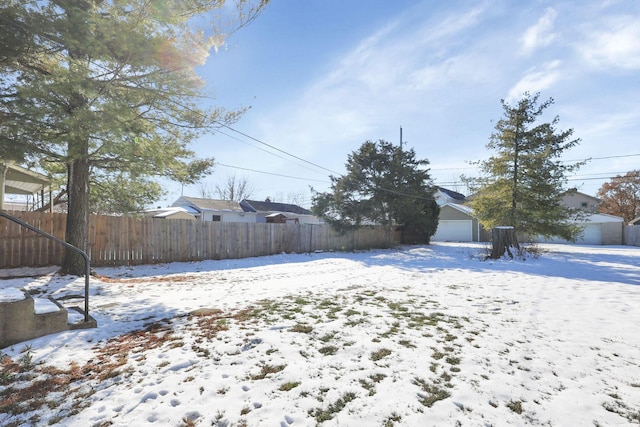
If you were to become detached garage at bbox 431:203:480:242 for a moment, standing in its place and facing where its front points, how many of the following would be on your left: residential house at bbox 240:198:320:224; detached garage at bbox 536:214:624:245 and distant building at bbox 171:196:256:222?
1

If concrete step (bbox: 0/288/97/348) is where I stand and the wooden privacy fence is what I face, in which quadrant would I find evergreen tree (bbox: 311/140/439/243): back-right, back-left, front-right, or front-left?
front-right

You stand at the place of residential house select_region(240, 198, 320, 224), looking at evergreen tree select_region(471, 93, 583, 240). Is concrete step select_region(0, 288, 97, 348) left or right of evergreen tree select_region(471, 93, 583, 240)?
right

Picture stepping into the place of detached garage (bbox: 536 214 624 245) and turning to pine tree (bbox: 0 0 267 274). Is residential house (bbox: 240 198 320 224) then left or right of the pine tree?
right

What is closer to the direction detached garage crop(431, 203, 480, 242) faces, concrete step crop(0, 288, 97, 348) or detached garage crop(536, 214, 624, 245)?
the concrete step

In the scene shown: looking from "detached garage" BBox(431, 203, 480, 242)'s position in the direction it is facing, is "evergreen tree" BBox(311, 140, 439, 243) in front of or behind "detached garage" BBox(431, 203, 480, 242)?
in front

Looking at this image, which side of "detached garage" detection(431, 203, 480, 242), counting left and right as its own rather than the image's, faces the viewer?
front

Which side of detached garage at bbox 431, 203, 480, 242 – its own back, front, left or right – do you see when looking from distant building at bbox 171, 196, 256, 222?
right

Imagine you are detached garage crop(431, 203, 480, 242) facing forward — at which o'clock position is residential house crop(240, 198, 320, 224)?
The residential house is roughly at 3 o'clock from the detached garage.

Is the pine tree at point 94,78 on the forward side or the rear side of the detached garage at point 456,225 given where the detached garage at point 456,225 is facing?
on the forward side
